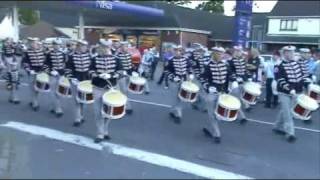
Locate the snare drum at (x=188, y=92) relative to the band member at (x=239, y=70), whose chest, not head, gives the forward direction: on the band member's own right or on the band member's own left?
on the band member's own right

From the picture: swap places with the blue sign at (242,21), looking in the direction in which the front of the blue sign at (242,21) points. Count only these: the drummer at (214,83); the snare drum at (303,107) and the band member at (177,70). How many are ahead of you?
3

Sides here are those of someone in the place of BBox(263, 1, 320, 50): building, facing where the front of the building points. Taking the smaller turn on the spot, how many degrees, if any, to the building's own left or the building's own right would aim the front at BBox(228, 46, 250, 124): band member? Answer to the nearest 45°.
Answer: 0° — it already faces them

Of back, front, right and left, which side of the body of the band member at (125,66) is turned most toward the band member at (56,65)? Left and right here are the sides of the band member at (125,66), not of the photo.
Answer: right

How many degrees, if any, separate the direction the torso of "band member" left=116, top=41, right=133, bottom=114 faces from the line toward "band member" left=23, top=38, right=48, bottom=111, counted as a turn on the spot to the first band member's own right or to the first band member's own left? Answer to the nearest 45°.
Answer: approximately 135° to the first band member's own right

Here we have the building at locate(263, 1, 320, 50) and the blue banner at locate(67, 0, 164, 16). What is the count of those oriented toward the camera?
2

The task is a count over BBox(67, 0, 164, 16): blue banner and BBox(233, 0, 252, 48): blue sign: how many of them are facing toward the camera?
2

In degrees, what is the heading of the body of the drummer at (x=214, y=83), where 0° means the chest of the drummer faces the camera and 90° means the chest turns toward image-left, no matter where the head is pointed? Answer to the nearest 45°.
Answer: approximately 315°
